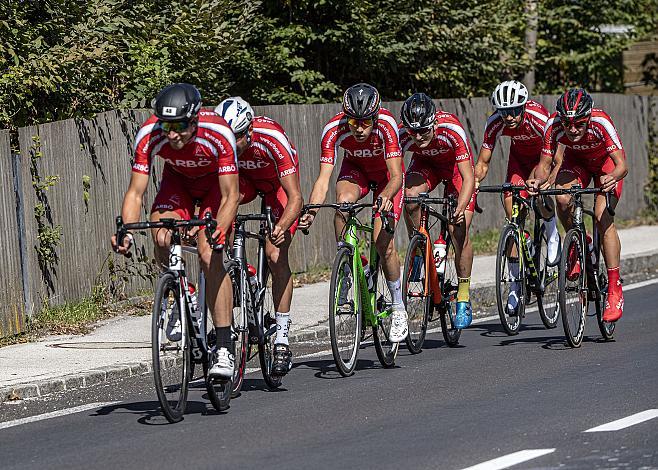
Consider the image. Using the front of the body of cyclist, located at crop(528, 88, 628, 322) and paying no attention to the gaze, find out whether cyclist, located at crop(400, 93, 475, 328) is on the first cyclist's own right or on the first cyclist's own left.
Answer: on the first cyclist's own right

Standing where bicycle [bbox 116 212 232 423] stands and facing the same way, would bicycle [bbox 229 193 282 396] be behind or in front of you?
behind

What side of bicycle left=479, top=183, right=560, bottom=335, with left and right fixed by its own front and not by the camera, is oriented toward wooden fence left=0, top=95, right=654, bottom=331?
right

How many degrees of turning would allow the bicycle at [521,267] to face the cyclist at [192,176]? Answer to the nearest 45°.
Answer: approximately 45° to its right
